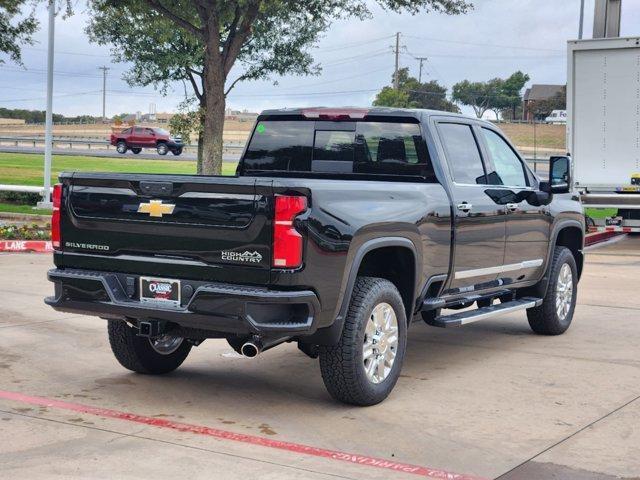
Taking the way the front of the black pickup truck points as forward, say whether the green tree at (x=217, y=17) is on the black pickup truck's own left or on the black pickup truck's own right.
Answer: on the black pickup truck's own left

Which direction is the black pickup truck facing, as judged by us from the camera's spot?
facing away from the viewer and to the right of the viewer

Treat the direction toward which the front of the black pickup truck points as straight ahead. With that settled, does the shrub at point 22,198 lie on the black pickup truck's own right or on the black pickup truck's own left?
on the black pickup truck's own left

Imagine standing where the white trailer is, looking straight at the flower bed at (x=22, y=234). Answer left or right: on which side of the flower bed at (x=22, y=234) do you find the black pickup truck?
left

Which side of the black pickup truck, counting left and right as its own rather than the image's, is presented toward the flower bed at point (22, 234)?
left

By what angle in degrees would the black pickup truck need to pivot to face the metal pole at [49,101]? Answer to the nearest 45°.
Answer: approximately 45° to its left

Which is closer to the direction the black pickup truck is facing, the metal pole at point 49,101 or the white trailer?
the white trailer
